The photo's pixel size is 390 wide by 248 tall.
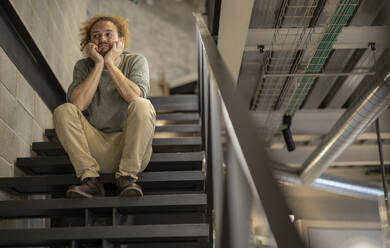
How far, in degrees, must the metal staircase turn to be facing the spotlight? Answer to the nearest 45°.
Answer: approximately 135° to its left

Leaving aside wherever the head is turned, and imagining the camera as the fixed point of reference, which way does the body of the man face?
toward the camera

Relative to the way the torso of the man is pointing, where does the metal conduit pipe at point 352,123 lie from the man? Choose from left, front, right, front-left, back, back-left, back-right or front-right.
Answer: back-left

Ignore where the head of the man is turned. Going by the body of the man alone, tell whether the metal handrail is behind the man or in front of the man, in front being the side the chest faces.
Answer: in front

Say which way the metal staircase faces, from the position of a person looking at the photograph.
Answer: facing the viewer

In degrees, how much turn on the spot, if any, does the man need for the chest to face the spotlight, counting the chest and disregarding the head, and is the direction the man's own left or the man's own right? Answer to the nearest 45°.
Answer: approximately 135° to the man's own left
